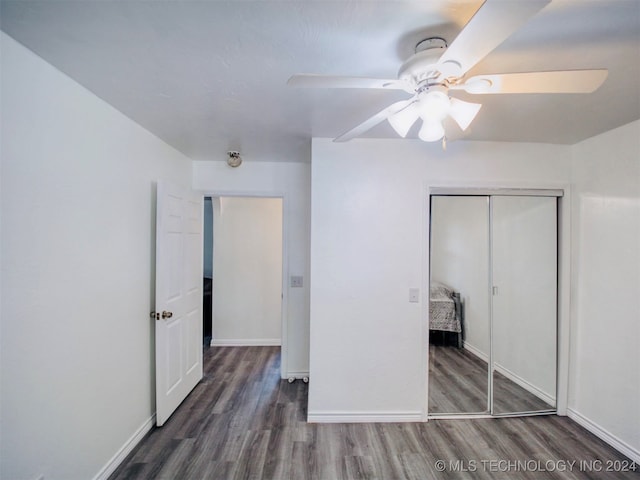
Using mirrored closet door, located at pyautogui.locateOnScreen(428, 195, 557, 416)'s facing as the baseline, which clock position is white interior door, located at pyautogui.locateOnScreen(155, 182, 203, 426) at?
The white interior door is roughly at 2 o'clock from the mirrored closet door.

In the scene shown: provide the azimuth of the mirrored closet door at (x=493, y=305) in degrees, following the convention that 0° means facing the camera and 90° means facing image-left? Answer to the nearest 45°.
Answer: approximately 0°

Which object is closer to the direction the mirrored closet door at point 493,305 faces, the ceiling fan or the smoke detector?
the ceiling fan

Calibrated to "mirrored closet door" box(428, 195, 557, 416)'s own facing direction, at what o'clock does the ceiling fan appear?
The ceiling fan is roughly at 12 o'clock from the mirrored closet door.

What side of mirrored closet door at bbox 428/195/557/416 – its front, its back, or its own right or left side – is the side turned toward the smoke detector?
right
